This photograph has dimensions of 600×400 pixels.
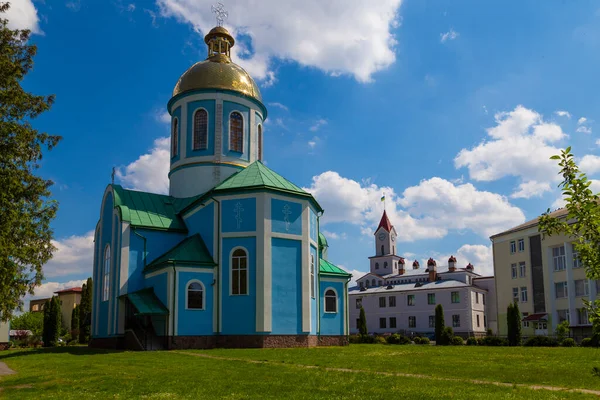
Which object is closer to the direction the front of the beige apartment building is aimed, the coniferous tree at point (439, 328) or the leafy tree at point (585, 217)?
the coniferous tree

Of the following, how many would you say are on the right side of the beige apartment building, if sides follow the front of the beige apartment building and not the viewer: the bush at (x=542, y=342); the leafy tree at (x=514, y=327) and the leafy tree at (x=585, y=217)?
0

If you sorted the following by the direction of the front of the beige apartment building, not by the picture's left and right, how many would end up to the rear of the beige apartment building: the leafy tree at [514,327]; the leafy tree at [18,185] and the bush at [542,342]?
0

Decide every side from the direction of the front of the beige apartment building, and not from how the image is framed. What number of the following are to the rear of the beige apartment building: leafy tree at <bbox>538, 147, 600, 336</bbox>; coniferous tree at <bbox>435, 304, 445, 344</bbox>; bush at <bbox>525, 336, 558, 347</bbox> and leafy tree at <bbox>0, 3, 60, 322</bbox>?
0

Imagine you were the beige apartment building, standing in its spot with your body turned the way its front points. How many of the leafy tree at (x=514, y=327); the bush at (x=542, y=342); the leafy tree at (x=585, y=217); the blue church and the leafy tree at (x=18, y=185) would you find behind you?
0

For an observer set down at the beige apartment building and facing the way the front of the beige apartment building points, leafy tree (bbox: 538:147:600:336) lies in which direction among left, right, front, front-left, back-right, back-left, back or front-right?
front-left

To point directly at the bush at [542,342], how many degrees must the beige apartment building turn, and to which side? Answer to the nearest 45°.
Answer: approximately 45° to its left

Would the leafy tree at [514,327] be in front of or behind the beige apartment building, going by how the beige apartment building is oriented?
in front

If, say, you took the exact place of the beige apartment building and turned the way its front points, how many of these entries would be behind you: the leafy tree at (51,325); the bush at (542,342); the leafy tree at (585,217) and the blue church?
0

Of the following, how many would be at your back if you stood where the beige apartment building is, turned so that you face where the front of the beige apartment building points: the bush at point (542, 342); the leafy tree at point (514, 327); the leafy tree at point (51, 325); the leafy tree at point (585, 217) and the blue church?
0

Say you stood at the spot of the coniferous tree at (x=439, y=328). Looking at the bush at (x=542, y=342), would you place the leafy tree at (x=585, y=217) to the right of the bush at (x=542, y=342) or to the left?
right

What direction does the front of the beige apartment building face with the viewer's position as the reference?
facing the viewer and to the left of the viewer

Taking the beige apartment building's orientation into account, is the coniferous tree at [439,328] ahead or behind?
ahead

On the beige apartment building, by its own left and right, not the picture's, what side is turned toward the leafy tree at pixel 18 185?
front

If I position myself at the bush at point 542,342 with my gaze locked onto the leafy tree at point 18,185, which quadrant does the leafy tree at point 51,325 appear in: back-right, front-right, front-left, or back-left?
front-right
